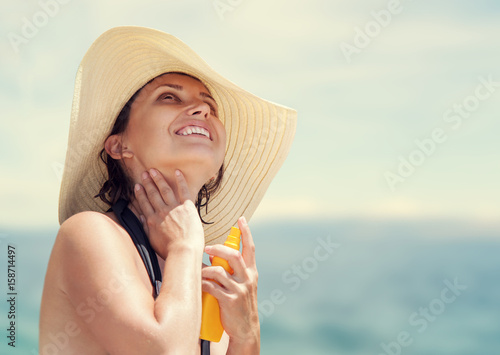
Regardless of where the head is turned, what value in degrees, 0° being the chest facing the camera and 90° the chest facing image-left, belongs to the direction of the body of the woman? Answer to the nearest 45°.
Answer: approximately 315°

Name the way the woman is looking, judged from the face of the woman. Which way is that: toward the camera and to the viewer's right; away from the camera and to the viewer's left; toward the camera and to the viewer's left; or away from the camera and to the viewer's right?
toward the camera and to the viewer's right
